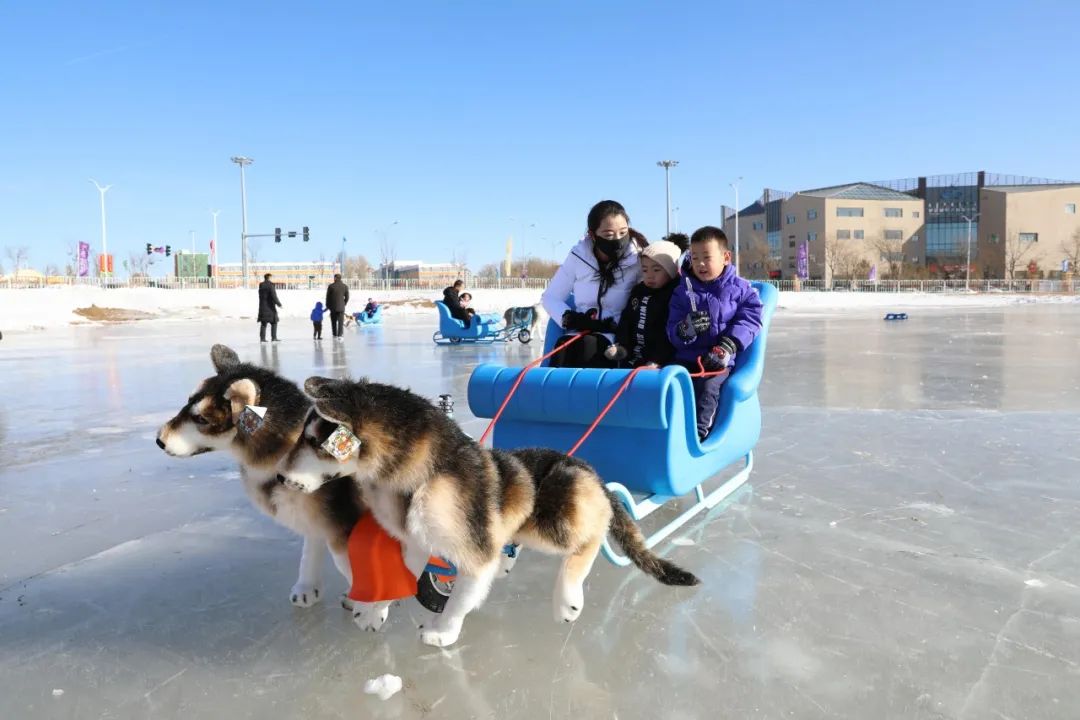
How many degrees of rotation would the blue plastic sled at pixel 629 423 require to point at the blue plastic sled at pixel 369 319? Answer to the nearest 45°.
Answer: approximately 135° to its right

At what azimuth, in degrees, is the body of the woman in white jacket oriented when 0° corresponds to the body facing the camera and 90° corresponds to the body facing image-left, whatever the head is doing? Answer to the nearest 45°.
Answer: approximately 0°

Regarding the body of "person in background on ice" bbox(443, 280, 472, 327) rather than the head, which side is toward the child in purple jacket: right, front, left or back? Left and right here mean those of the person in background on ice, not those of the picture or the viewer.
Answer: right

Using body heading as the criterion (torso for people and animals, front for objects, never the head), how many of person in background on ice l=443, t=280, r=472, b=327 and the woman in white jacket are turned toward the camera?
1

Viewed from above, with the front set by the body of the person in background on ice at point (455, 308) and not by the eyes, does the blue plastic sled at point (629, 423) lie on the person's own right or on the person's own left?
on the person's own right

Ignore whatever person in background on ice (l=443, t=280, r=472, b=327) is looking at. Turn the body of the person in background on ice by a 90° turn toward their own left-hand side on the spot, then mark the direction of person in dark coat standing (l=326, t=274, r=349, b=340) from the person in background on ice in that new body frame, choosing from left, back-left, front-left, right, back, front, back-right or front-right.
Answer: front-left

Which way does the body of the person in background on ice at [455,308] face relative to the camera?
to the viewer's right

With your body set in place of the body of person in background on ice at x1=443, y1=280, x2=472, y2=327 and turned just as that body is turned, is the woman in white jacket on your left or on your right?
on your right

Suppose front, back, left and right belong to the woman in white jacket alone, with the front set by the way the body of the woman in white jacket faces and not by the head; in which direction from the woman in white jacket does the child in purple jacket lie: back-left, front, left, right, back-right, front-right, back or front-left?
front-left

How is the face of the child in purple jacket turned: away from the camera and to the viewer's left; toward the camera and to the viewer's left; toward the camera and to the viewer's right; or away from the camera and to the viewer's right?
toward the camera and to the viewer's left

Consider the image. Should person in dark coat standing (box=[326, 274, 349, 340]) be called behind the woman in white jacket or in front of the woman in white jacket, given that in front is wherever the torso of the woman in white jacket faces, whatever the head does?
behind

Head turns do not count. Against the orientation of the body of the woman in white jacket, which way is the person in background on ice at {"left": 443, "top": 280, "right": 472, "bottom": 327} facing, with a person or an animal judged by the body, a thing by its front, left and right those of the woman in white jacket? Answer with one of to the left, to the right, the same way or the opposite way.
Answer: to the left

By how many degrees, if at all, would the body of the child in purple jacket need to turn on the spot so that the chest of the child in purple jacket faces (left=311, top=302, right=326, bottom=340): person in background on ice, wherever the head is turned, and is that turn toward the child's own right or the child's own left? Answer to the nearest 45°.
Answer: approximately 90° to the child's own right

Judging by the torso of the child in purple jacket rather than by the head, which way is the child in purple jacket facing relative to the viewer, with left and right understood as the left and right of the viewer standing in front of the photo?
facing the viewer and to the left of the viewer

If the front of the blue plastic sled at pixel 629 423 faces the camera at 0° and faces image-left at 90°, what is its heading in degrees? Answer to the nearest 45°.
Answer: approximately 45°
